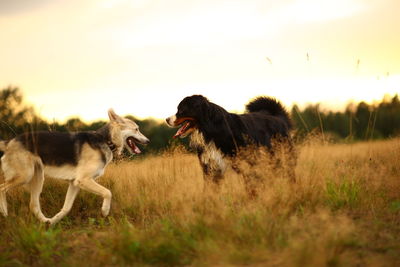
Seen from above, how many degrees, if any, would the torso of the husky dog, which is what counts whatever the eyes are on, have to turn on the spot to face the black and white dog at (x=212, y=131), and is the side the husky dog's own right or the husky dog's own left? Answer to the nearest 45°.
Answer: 0° — it already faces it

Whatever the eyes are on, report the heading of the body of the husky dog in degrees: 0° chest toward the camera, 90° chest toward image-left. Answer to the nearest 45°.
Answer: approximately 270°
